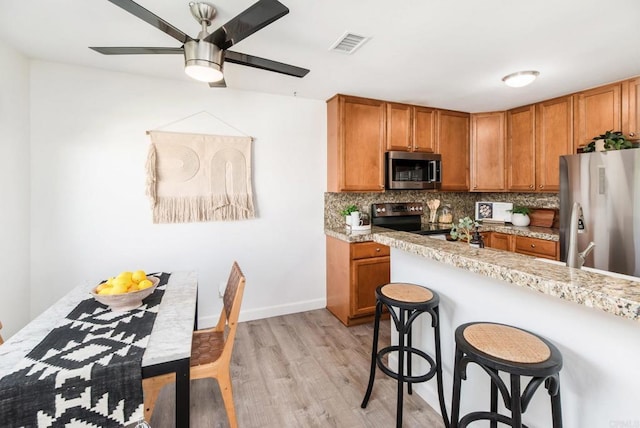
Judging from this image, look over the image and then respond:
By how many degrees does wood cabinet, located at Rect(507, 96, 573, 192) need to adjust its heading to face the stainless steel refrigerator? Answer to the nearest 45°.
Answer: approximately 90° to its left

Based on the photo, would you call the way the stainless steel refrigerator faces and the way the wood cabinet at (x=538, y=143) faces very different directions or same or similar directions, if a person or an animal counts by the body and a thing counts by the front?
same or similar directions

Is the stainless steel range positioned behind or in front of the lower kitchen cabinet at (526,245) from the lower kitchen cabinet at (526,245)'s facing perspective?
in front

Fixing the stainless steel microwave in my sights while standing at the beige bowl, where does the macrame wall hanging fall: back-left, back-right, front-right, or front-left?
front-left

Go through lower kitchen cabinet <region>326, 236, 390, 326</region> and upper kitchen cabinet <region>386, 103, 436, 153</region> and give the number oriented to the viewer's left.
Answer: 0

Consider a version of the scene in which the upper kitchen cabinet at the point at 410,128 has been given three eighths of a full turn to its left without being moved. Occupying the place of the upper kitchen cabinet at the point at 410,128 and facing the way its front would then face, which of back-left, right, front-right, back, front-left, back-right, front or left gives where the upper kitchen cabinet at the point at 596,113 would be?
right

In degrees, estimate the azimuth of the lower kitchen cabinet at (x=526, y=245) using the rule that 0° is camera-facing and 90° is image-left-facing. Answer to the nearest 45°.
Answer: approximately 45°

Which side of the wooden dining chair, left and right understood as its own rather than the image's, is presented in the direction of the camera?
left

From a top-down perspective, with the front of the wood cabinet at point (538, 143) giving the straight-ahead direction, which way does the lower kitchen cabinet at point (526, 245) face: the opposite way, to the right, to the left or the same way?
the same way

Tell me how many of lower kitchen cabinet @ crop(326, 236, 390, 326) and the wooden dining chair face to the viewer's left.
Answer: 1

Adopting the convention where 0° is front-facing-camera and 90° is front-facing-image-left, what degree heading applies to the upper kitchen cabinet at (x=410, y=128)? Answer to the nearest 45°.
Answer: approximately 315°

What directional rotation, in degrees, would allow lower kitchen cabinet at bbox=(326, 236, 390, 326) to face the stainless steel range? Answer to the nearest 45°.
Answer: approximately 90° to its left

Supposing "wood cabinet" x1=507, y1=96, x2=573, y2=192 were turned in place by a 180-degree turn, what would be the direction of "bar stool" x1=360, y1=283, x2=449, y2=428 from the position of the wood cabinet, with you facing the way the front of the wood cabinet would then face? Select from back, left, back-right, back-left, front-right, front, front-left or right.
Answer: back-right

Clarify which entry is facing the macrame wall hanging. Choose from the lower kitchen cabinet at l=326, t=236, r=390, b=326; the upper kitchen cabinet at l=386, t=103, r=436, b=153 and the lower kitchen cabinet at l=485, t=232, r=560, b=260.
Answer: the lower kitchen cabinet at l=485, t=232, r=560, b=260

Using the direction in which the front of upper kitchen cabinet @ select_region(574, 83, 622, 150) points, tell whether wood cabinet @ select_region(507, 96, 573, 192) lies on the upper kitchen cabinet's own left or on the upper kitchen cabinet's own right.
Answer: on the upper kitchen cabinet's own right

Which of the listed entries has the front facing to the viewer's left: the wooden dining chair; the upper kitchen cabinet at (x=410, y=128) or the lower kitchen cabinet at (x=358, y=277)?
the wooden dining chair

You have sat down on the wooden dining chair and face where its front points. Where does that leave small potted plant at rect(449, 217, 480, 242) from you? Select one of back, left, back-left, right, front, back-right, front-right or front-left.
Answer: back

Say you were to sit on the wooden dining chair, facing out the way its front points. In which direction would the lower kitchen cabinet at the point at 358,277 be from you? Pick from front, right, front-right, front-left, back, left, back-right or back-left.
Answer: back-right

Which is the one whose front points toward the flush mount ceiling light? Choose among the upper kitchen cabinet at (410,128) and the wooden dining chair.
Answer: the upper kitchen cabinet

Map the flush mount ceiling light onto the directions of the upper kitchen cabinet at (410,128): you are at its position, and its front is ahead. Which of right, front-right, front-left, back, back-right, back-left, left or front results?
front
